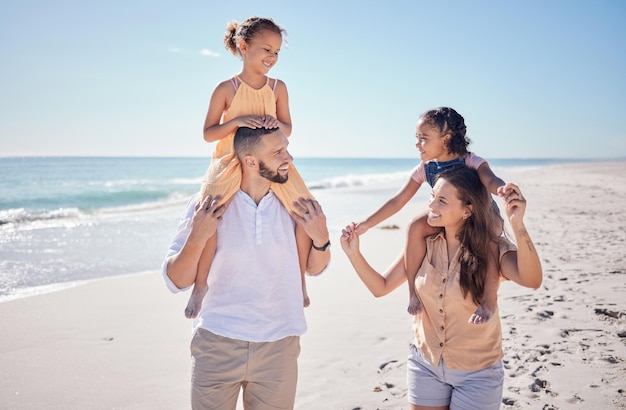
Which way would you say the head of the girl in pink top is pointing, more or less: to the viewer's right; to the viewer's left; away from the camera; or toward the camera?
to the viewer's left

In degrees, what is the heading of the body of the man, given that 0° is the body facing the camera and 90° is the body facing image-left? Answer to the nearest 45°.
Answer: approximately 0°

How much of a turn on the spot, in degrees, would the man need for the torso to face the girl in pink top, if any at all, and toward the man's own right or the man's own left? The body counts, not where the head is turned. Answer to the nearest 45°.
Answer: approximately 135° to the man's own left

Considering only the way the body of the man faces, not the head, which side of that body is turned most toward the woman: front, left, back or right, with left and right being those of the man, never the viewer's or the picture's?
left
